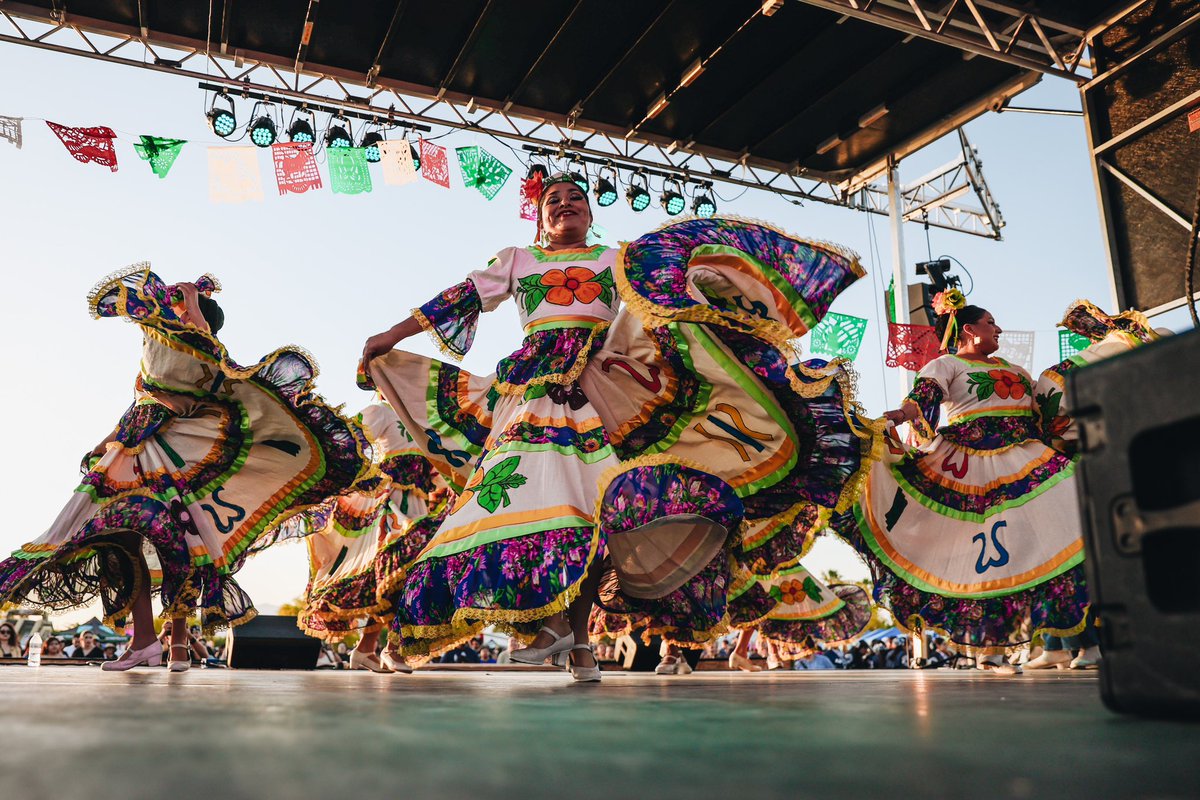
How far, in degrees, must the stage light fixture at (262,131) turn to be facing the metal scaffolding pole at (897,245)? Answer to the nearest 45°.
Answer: approximately 90° to its left

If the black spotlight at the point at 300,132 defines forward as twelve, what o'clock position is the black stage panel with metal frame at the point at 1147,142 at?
The black stage panel with metal frame is roughly at 10 o'clock from the black spotlight.

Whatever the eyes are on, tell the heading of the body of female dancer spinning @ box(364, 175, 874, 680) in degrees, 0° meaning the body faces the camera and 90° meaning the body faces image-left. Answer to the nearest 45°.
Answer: approximately 0°

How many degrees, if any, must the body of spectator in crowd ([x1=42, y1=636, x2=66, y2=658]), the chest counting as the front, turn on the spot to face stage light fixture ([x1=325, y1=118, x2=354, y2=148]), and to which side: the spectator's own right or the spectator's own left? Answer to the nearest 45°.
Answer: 0° — they already face it

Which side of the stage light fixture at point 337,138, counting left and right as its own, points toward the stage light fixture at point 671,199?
left

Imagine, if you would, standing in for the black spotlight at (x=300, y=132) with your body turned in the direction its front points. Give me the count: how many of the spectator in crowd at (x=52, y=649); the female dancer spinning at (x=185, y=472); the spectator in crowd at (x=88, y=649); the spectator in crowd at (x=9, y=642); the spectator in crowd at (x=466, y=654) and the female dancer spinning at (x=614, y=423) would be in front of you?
2

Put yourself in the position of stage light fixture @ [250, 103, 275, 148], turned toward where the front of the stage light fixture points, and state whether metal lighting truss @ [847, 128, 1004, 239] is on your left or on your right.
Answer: on your left
